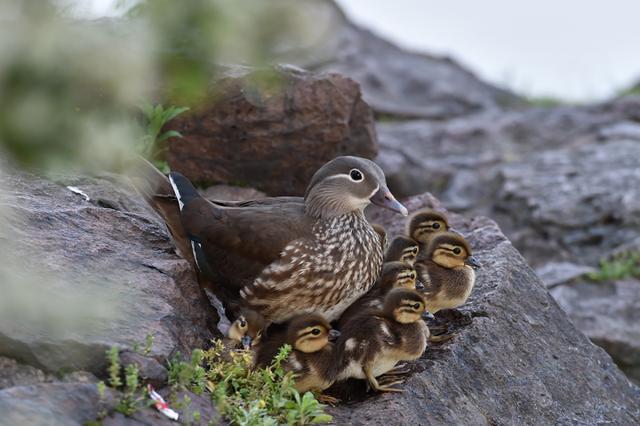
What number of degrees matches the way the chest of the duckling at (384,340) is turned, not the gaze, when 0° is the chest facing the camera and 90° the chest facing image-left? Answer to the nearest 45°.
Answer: approximately 270°

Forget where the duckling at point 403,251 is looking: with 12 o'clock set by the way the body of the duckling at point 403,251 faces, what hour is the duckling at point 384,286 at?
the duckling at point 384,286 is roughly at 3 o'clock from the duckling at point 403,251.

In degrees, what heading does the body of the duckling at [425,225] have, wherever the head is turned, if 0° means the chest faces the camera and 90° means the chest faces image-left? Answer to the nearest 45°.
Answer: approximately 270°

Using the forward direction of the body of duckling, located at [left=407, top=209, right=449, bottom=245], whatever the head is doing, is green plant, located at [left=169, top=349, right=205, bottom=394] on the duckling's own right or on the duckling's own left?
on the duckling's own right

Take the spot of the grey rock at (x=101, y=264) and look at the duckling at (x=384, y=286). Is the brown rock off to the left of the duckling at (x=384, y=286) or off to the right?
left

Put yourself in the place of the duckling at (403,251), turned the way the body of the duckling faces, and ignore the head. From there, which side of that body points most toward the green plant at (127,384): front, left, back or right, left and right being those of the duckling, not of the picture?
back

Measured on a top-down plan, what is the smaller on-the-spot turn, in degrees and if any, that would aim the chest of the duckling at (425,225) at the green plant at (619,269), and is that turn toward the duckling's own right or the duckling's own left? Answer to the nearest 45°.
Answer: approximately 45° to the duckling's own left

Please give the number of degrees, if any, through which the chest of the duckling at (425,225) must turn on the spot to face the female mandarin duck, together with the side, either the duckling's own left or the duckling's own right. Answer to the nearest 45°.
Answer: approximately 135° to the duckling's own right

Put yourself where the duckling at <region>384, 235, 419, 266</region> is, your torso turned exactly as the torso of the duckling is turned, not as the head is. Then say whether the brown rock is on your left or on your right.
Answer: on your left

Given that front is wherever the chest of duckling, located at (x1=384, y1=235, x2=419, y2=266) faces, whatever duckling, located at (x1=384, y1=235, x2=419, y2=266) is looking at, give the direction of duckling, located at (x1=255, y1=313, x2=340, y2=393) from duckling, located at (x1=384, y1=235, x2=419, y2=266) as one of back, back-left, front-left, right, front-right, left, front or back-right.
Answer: right

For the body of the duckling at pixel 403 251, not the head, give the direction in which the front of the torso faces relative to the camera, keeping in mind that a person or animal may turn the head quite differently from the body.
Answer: to the viewer's right

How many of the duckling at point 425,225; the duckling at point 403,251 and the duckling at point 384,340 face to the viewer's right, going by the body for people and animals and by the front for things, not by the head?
3
